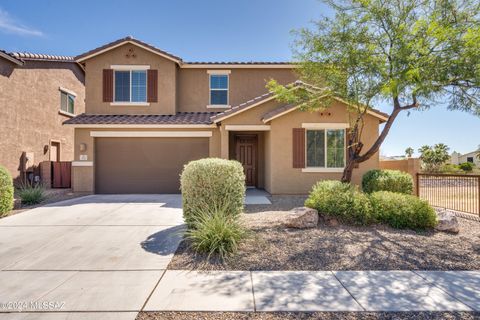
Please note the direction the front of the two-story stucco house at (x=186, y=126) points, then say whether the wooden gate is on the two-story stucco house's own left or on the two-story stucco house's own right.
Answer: on the two-story stucco house's own right

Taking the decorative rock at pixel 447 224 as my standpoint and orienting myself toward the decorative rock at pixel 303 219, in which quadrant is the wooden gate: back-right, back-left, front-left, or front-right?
front-right

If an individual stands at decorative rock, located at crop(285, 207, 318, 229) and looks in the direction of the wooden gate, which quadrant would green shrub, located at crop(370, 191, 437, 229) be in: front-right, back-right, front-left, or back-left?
back-right

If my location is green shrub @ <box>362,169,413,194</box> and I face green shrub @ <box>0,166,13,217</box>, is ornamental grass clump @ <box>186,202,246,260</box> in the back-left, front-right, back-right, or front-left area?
front-left

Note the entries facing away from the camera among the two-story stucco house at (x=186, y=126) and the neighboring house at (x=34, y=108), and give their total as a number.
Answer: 0

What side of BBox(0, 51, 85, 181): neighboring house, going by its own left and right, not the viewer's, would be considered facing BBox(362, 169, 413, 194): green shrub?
left

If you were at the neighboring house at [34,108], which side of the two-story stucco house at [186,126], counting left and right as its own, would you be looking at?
right

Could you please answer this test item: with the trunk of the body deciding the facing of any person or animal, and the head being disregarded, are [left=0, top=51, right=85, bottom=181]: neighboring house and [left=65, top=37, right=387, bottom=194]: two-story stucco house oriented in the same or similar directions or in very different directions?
same or similar directions

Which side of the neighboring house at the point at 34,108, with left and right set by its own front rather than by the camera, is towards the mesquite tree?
left

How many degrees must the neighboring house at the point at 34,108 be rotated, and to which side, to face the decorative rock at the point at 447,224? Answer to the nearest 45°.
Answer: approximately 90° to its left

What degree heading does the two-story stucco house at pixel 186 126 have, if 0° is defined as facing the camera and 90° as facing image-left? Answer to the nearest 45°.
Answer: approximately 0°

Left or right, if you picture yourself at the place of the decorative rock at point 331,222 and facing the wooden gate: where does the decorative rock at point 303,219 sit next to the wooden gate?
left

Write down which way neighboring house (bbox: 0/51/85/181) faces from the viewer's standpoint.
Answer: facing the viewer and to the left of the viewer

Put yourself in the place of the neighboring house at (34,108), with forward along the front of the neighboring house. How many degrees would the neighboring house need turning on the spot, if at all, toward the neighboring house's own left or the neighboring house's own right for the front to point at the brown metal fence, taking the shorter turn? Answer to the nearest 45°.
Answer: approximately 90° to the neighboring house's own left
